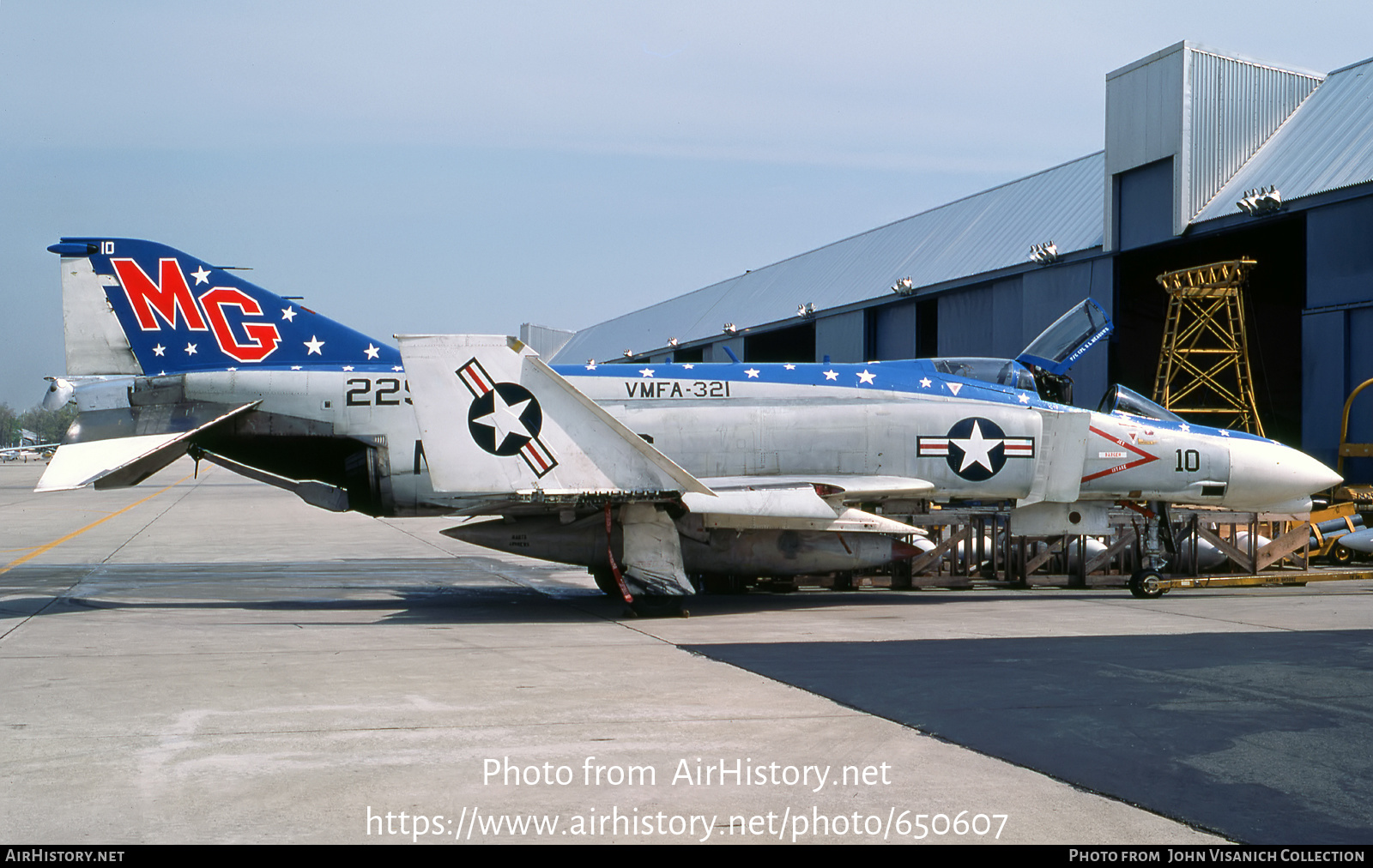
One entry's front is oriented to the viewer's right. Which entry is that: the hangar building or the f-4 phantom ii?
the f-4 phantom ii

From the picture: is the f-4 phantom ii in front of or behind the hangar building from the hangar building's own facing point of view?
in front

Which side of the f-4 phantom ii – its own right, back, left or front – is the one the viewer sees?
right

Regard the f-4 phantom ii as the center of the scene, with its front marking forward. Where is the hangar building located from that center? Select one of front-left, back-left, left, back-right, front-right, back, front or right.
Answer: front-left

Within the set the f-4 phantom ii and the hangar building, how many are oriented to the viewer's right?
1

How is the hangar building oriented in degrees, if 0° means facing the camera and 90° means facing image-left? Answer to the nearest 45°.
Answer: approximately 45°
